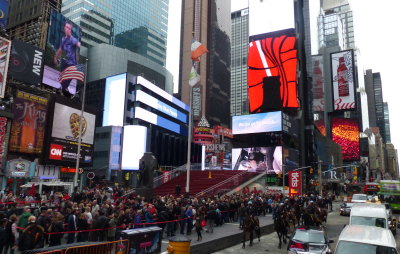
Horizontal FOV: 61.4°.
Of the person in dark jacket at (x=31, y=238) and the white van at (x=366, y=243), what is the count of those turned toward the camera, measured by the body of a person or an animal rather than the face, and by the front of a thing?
1

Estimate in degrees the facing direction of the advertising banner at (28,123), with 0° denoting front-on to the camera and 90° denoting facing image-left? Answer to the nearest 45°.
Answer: approximately 315°

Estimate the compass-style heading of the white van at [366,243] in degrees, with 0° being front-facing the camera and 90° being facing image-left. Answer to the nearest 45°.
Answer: approximately 0°

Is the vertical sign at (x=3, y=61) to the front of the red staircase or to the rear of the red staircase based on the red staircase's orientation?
to the front

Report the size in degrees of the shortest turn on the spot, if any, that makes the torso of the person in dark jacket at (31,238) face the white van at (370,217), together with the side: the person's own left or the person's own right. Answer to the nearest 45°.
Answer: approximately 90° to the person's own right

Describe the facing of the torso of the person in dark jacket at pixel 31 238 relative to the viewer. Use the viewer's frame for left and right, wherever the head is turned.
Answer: facing away from the viewer

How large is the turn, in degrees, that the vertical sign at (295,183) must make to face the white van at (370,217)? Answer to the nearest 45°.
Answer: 0° — it already faces it

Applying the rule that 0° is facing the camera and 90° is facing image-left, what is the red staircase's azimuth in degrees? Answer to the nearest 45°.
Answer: approximately 45°

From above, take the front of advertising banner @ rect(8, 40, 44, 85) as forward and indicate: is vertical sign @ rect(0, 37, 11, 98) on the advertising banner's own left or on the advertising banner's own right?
on the advertising banner's own right

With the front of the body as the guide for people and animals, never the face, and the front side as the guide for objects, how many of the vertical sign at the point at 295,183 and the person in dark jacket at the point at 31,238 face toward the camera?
1

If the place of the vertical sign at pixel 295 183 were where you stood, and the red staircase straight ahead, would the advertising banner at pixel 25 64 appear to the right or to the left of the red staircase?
left

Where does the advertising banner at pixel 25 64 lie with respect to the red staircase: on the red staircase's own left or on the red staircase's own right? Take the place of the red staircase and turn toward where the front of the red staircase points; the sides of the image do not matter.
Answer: on the red staircase's own right

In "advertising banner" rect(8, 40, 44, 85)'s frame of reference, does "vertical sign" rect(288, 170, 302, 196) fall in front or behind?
in front
